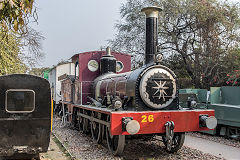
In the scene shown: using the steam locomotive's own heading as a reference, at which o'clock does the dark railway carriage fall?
The dark railway carriage is roughly at 4 o'clock from the steam locomotive.

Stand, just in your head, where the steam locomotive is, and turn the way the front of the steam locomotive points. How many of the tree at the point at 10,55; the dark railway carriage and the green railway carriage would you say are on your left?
1

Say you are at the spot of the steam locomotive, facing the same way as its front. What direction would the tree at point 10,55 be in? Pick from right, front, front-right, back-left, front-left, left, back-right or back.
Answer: back-right

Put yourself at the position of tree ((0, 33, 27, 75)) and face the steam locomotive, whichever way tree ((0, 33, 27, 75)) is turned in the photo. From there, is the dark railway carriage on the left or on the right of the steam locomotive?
right

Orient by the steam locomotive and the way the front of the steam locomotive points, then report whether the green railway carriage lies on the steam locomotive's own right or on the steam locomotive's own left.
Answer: on the steam locomotive's own left

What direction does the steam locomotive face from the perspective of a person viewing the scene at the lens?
facing the viewer and to the right of the viewer

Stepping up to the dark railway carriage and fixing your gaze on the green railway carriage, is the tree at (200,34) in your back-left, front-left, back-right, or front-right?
front-left
